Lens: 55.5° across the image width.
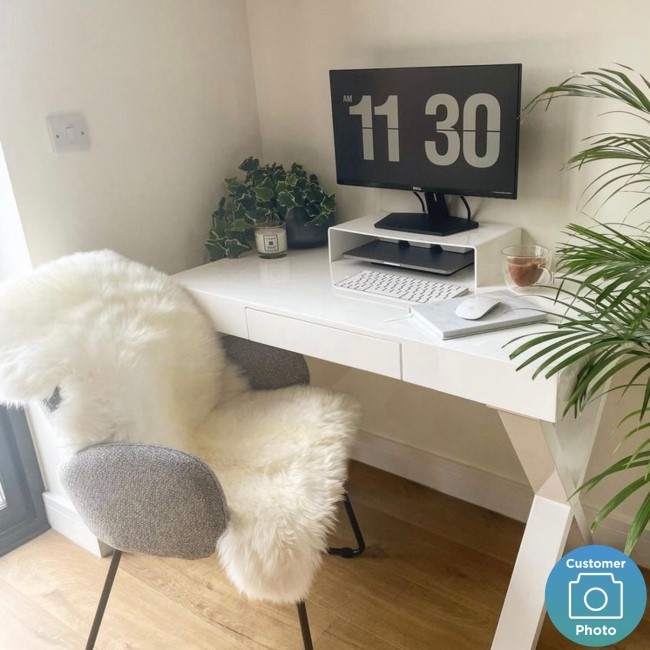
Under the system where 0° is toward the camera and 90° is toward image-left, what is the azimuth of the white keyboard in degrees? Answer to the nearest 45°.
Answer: approximately 45°

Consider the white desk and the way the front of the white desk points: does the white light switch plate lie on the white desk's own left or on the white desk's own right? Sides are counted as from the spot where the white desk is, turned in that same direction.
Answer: on the white desk's own right

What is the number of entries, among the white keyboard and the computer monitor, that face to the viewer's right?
0

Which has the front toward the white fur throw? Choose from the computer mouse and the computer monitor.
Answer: the computer monitor

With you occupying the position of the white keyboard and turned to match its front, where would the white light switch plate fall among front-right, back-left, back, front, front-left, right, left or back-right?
front-right

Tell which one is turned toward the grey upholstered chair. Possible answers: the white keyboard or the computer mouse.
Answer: the white keyboard

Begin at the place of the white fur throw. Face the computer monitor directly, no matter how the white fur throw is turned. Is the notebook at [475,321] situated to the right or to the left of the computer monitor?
right

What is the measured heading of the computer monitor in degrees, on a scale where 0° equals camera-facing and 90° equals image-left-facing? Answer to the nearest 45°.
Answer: approximately 45°
